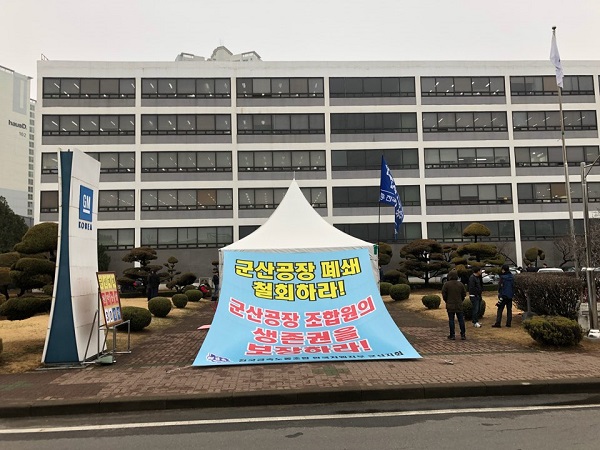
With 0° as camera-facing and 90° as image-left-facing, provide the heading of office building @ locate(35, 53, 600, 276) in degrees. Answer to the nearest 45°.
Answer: approximately 0°

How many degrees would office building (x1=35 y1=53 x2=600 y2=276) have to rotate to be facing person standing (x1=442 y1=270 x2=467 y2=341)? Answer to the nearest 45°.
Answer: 0° — it already faces them

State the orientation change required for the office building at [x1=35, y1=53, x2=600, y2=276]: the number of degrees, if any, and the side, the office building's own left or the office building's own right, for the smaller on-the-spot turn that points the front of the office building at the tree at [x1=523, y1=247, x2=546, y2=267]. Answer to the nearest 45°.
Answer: approximately 90° to the office building's own left
